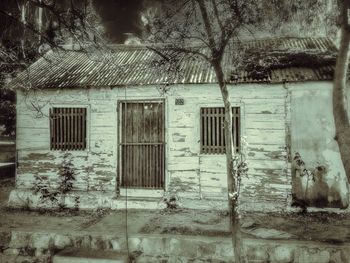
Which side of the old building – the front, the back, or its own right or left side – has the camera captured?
front
